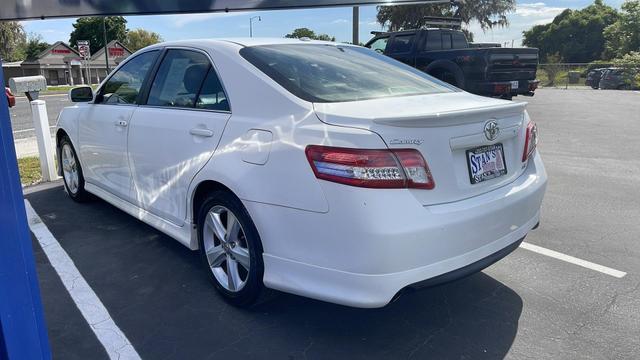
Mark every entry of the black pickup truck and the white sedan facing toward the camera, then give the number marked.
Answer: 0

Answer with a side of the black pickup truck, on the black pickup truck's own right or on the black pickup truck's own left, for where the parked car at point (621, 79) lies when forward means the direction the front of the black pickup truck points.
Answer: on the black pickup truck's own right

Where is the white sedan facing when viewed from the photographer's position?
facing away from the viewer and to the left of the viewer

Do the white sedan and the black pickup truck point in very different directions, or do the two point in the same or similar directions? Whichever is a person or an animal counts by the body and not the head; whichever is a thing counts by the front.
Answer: same or similar directions

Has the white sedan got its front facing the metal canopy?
no

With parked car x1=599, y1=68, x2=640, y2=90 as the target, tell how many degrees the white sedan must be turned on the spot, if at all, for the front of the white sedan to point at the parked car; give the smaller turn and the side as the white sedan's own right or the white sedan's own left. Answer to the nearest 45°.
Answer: approximately 90° to the white sedan's own right

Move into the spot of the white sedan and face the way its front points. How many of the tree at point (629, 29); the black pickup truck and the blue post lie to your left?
1

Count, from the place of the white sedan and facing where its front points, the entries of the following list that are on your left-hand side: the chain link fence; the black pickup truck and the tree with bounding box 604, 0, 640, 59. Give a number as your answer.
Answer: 0

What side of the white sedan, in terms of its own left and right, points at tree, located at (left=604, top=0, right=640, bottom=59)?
right

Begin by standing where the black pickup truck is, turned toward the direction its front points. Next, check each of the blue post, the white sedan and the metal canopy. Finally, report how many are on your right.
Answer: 0

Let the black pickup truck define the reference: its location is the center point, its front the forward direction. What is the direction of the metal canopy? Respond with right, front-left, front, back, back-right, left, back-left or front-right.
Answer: back-left

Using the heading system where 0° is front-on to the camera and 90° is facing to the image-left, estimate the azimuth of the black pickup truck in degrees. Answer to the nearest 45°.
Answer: approximately 135°

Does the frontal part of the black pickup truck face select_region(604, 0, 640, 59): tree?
no

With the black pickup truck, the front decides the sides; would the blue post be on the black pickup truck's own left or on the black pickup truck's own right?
on the black pickup truck's own left

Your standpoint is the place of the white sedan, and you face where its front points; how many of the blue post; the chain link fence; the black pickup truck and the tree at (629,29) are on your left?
1
